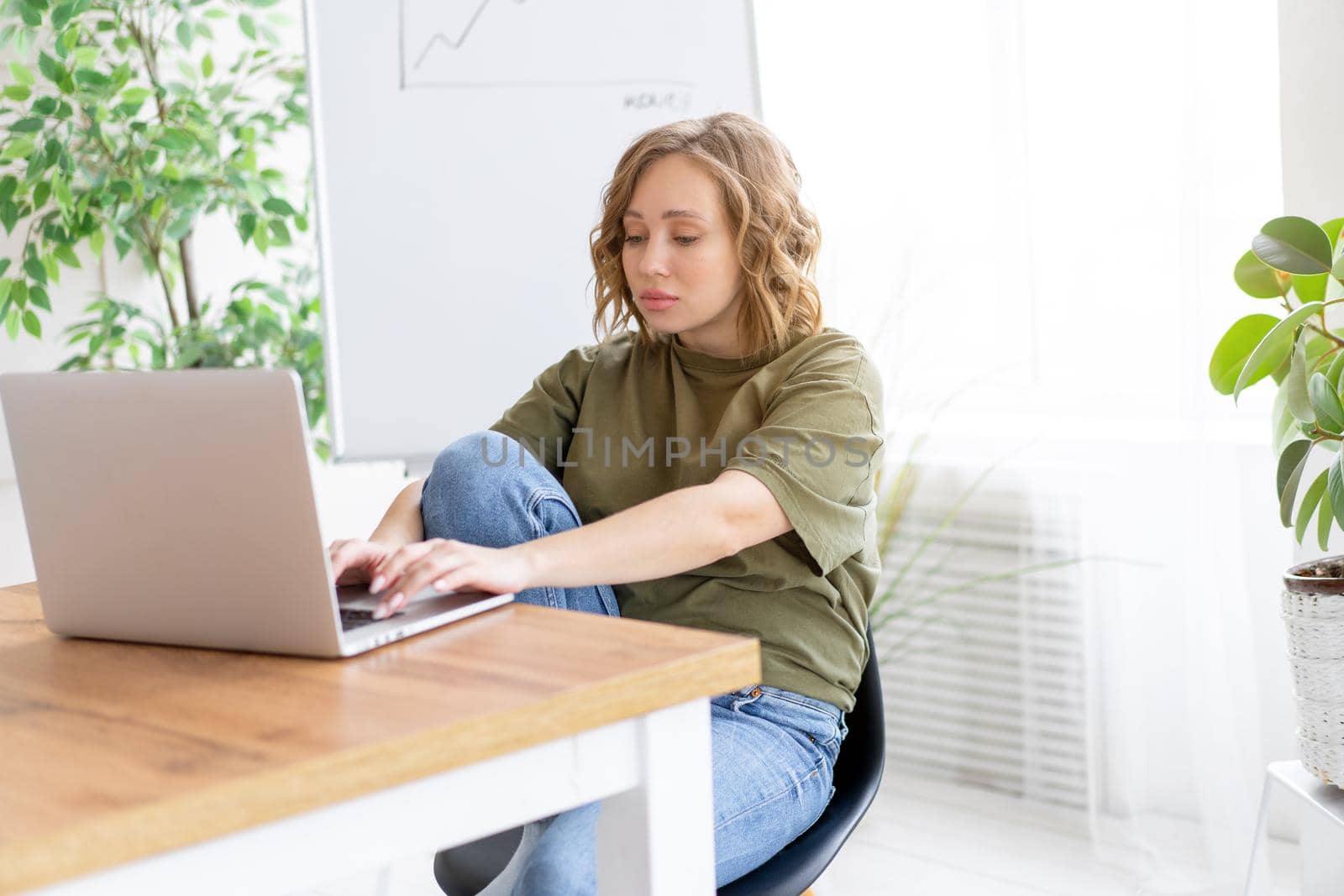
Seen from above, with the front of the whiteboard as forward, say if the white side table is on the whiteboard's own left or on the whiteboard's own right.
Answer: on the whiteboard's own left

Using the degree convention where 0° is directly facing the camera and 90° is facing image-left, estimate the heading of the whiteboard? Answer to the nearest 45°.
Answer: approximately 0°

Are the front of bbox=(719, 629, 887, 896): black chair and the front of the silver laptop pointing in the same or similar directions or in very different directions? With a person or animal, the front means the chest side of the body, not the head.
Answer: very different directions

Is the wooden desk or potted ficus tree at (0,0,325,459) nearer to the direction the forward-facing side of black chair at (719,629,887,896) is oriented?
the wooden desk

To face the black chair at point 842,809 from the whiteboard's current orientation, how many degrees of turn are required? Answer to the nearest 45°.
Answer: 0° — it already faces it

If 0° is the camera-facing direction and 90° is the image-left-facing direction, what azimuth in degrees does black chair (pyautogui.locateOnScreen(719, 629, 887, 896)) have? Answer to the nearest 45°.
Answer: approximately 45°

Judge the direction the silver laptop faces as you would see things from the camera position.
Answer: facing away from the viewer and to the right of the viewer

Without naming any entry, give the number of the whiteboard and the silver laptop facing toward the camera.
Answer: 1

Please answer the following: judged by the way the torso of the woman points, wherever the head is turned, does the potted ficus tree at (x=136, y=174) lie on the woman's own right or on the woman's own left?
on the woman's own right

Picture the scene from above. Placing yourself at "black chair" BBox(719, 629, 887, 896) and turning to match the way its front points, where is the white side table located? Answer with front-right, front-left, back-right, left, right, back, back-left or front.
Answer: back

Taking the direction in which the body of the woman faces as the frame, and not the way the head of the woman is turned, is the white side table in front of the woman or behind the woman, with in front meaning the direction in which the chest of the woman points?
behind
